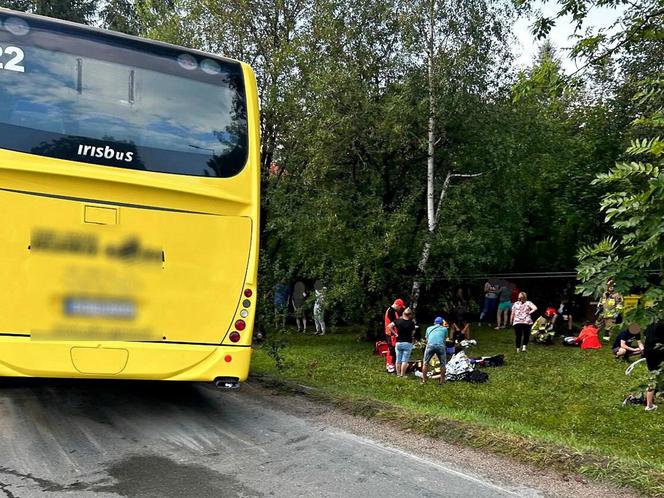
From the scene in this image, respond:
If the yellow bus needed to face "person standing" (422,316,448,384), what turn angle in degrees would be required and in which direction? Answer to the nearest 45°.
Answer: approximately 45° to its right

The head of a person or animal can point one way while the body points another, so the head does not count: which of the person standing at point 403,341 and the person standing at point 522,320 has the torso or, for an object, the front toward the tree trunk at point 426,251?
the person standing at point 403,341

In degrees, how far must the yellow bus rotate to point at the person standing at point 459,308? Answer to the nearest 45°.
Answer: approximately 45° to its right

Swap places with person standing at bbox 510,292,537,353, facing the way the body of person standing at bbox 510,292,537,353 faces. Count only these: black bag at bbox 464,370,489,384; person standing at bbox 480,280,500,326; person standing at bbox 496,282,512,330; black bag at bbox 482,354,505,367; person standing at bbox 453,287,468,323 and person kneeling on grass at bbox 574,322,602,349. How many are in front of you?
2

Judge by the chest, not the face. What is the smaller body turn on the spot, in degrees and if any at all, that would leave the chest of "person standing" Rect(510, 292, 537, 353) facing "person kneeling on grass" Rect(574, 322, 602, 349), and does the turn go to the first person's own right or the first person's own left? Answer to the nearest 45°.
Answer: approximately 135° to the first person's own left

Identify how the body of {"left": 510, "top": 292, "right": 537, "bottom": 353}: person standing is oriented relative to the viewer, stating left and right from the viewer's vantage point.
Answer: facing the viewer

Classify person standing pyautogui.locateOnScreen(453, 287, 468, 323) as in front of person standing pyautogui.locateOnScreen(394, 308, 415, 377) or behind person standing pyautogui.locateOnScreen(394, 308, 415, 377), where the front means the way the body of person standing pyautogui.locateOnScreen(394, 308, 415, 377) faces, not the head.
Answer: in front

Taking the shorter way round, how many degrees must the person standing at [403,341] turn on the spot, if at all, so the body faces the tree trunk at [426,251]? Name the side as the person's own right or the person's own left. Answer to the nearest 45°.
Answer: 0° — they already face it

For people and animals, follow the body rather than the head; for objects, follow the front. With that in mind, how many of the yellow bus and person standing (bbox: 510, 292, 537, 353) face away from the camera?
1

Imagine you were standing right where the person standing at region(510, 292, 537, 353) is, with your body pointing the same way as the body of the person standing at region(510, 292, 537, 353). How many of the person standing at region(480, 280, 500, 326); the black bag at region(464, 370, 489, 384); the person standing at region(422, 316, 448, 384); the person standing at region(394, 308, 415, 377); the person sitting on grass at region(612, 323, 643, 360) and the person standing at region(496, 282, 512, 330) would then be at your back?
2

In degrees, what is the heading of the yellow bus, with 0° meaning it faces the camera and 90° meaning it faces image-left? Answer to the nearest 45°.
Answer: approximately 180°

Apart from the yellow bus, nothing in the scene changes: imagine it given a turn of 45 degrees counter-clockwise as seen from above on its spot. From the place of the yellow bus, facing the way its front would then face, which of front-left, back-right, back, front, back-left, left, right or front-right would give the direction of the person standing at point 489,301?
right
